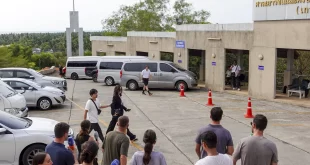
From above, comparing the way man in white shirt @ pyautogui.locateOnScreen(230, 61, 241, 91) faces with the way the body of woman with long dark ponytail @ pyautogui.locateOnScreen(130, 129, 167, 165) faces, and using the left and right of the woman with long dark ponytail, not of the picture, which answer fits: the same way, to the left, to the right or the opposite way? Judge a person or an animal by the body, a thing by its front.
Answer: the opposite way

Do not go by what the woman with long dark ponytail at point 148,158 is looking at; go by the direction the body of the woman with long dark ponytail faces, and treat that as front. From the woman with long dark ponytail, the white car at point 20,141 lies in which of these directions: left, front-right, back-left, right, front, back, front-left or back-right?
front-left

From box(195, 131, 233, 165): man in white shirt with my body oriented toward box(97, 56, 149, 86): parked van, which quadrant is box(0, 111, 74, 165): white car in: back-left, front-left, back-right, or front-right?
front-left

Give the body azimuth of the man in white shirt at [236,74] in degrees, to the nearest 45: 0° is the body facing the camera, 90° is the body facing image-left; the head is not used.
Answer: approximately 0°

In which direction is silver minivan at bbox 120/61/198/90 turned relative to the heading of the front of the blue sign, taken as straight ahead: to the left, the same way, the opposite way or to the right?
to the left

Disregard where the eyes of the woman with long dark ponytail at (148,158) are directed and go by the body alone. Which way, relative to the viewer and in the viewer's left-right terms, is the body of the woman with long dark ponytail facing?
facing away from the viewer

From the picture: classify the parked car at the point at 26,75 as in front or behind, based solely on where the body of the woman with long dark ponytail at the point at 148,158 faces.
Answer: in front

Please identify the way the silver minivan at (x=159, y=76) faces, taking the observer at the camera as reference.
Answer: facing to the right of the viewer

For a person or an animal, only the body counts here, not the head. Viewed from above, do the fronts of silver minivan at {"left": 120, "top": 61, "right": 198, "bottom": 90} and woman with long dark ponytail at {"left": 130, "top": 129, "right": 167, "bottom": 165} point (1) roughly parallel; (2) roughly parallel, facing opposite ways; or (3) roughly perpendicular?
roughly perpendicular

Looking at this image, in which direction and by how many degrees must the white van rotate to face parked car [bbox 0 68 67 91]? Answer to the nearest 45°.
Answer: approximately 90° to its right

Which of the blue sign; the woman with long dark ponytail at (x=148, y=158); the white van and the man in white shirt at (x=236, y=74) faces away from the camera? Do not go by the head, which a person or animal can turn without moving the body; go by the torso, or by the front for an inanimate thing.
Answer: the woman with long dark ponytail

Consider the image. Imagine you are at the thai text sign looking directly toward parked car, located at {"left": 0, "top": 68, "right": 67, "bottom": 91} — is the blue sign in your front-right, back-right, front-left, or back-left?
front-right

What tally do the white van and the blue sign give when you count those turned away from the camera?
0

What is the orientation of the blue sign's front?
toward the camera

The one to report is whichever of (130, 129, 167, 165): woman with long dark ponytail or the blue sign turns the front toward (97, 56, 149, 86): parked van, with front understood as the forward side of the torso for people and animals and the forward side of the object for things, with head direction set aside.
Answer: the woman with long dark ponytail

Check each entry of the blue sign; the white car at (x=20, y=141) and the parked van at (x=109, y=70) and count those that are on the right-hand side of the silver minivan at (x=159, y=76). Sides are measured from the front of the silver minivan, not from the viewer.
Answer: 1

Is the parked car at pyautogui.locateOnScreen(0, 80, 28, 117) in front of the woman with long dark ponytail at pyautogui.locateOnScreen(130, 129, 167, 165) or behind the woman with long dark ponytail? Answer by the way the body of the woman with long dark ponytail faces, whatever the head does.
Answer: in front
